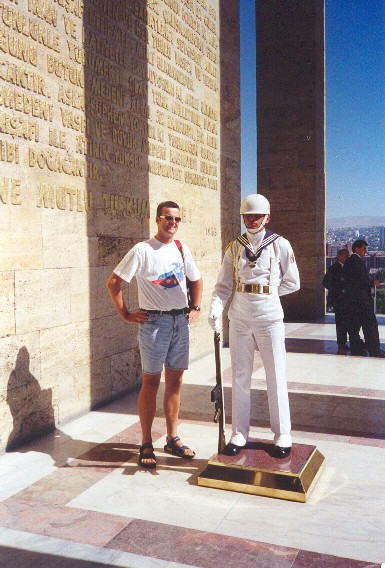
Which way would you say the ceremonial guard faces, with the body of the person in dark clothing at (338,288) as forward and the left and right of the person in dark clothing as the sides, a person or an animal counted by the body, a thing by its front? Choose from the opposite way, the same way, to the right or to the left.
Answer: to the right

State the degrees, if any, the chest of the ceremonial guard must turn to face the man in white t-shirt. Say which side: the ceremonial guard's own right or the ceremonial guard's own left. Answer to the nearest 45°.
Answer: approximately 90° to the ceremonial guard's own right

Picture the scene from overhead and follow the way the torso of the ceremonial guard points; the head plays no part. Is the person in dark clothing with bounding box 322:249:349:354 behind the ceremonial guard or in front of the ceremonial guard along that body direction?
behind

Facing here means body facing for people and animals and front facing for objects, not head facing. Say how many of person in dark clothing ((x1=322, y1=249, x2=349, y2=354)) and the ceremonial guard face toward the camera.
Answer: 1

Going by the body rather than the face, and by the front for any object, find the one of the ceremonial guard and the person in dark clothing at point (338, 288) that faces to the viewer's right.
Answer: the person in dark clothing

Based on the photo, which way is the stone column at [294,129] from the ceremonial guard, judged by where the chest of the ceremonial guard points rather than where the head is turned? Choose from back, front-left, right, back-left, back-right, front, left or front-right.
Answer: back
